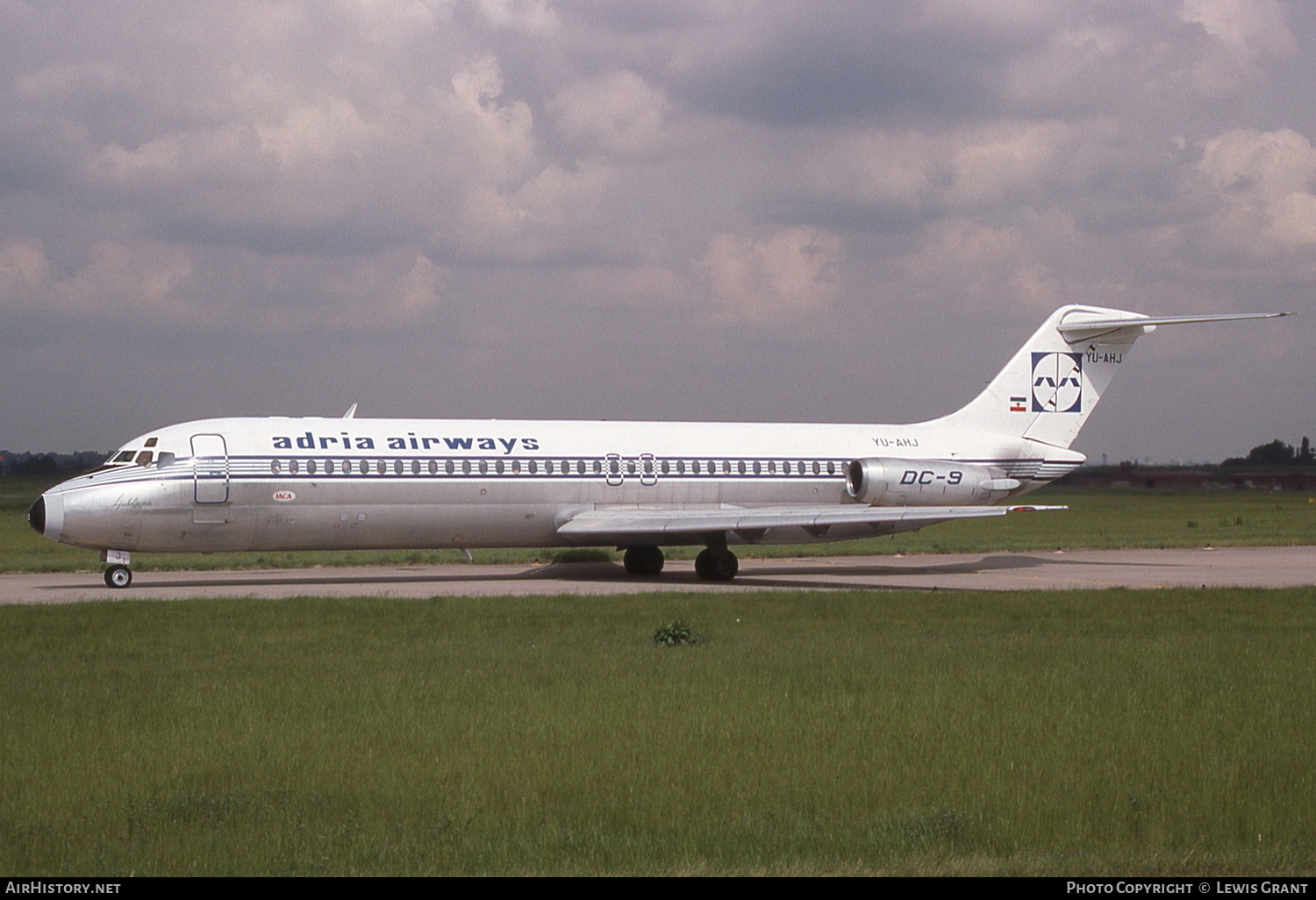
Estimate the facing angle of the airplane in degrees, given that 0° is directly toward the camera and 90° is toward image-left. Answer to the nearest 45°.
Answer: approximately 90°
